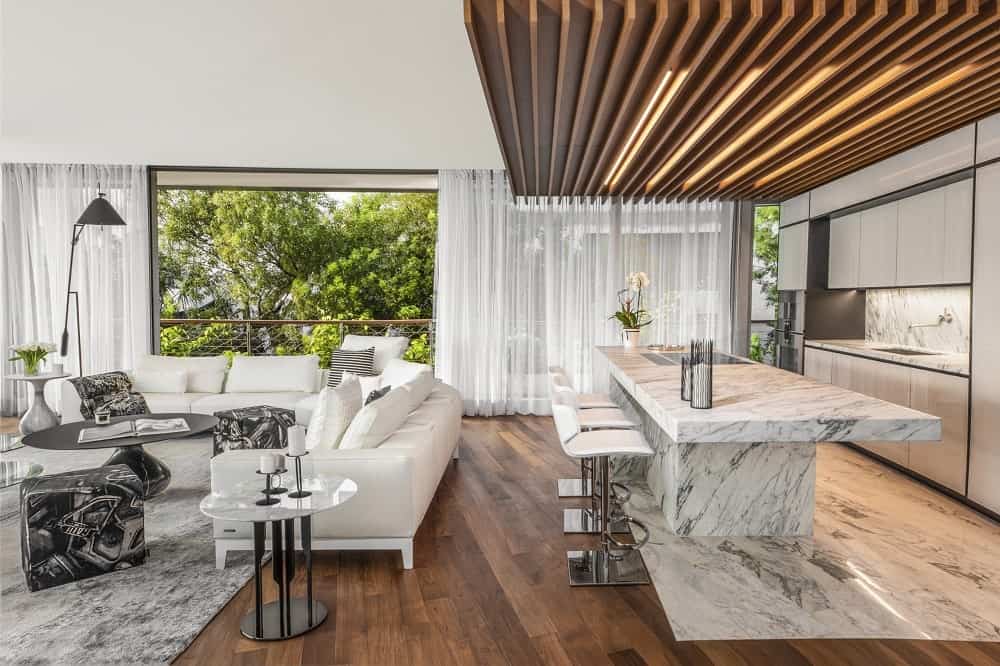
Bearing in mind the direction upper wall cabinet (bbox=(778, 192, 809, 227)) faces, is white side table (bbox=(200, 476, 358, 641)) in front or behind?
in front

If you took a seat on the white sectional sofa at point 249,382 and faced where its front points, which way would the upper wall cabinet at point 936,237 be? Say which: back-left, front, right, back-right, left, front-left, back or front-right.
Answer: front-left

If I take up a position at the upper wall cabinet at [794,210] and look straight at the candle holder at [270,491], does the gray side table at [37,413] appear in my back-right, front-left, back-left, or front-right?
front-right

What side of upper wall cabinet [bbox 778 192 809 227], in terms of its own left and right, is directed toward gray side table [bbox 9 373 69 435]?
front

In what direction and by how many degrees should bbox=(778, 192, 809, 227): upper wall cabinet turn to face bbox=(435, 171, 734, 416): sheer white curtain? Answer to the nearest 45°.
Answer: approximately 45° to its right

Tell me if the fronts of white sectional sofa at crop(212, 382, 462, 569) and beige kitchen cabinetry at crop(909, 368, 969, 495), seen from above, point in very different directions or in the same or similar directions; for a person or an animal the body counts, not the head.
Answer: same or similar directions

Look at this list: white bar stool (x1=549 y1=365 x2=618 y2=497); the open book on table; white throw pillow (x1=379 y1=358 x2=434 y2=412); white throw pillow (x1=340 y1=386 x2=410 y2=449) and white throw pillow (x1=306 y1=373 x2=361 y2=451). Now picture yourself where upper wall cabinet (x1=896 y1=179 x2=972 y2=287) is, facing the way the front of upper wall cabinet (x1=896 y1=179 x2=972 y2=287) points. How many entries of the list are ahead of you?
5

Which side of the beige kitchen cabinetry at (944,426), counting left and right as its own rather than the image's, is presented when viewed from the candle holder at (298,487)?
front

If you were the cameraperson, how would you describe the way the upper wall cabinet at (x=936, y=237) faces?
facing the viewer and to the left of the viewer

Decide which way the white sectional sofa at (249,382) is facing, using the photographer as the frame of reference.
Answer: facing the viewer

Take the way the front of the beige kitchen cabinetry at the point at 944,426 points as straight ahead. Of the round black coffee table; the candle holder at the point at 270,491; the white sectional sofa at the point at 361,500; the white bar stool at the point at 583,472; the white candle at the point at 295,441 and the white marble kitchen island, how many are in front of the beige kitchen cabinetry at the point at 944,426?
6

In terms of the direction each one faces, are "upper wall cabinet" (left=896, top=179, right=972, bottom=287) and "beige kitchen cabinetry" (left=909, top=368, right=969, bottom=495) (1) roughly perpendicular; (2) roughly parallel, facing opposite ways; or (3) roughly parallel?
roughly parallel

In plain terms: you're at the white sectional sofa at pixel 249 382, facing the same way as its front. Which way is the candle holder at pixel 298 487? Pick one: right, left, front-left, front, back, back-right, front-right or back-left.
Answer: front

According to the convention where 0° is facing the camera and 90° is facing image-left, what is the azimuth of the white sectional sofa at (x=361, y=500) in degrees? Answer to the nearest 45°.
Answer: approximately 90°
